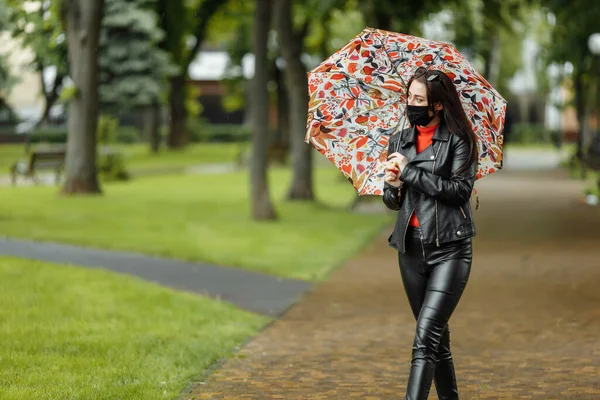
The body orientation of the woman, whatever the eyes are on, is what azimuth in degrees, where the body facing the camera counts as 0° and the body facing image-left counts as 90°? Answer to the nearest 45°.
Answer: approximately 45°

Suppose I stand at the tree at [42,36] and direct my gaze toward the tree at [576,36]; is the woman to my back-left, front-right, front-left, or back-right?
front-right

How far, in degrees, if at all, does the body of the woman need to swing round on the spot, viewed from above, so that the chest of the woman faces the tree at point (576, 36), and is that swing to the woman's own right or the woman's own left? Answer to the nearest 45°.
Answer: approximately 135° to the woman's own right

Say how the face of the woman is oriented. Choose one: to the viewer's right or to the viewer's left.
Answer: to the viewer's left

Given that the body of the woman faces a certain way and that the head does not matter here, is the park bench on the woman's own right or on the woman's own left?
on the woman's own right

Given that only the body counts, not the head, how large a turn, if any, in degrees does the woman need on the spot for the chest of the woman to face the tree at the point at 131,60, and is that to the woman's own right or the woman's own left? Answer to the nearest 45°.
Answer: approximately 135° to the woman's own right

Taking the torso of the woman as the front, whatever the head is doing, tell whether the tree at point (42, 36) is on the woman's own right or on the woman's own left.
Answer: on the woman's own right

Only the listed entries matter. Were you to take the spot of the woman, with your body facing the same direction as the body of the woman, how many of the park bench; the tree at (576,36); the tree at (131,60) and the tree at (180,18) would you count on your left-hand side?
0

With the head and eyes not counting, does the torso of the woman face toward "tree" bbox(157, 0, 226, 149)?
no
